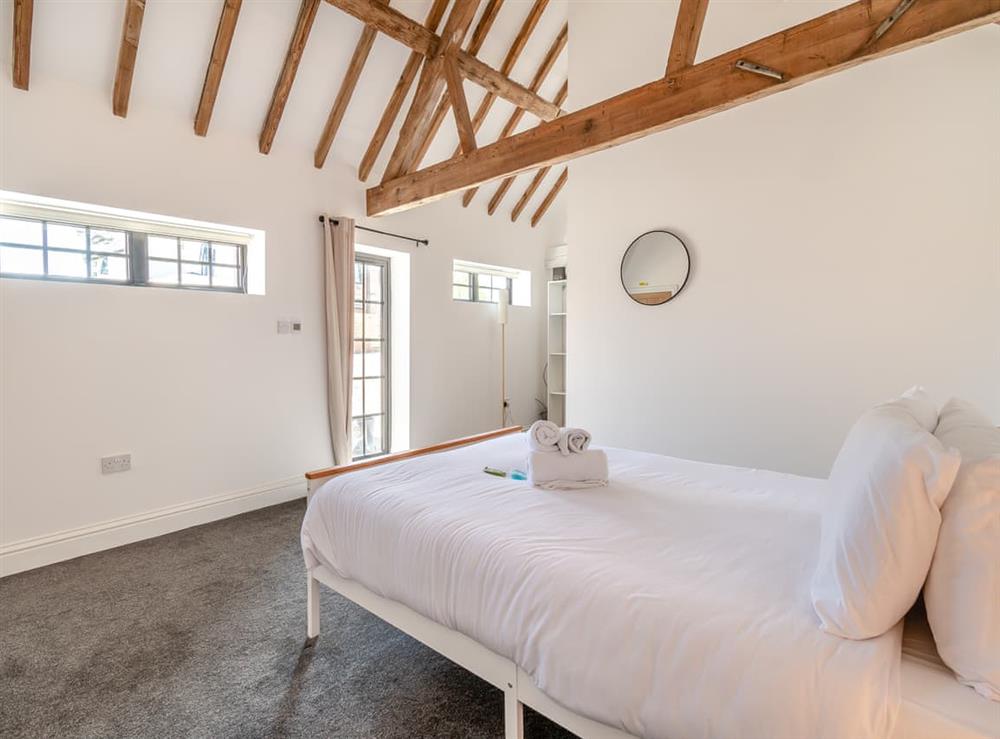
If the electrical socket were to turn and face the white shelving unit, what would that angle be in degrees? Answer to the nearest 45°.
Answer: approximately 90° to its left

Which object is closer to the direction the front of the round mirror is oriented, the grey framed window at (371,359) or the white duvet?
the white duvet

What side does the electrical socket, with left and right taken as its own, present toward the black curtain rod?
left

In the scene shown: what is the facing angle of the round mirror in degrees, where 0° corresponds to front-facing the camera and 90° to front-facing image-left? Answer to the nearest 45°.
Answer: approximately 0°

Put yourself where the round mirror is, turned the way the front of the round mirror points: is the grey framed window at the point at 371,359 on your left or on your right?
on your right

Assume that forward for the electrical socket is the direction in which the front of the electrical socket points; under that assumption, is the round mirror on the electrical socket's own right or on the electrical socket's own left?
on the electrical socket's own left

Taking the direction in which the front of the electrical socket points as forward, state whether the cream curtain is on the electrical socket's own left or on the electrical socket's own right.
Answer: on the electrical socket's own left

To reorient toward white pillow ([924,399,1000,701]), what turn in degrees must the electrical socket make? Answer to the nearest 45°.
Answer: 0° — it already faces it
